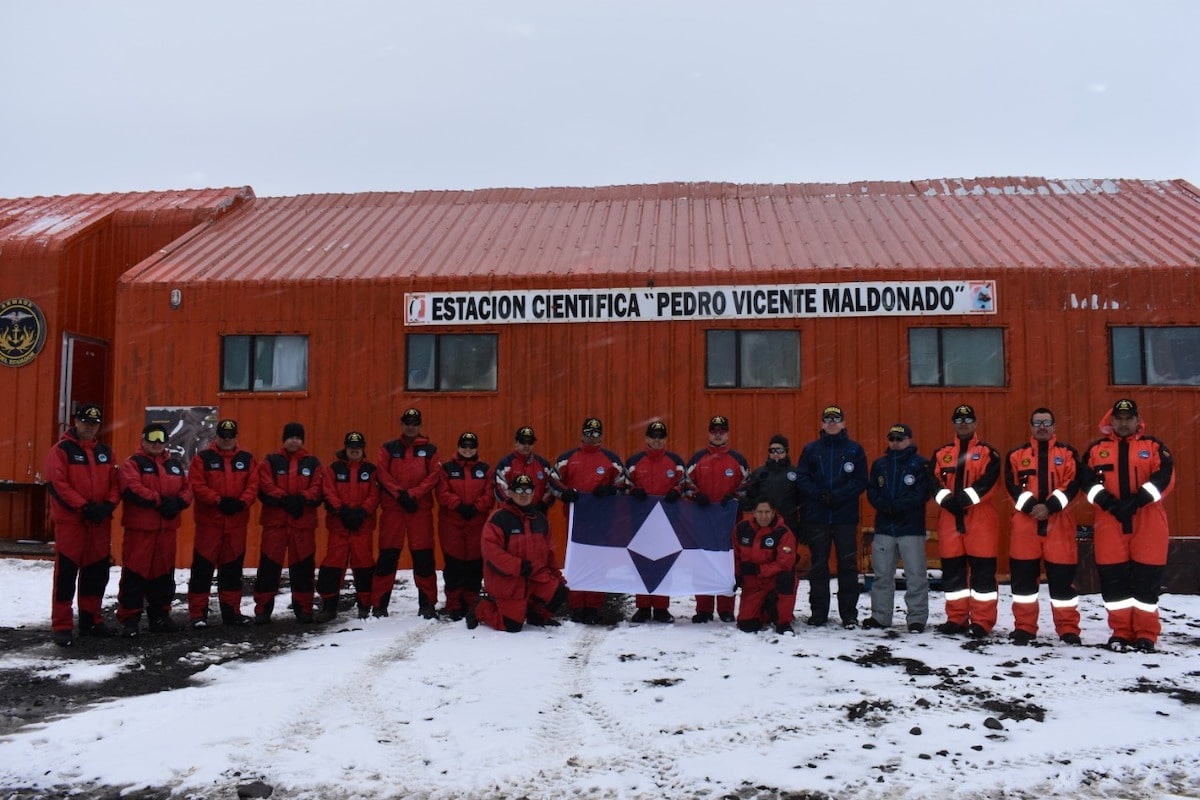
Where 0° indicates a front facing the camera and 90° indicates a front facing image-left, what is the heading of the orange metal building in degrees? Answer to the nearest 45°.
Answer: approximately 0°

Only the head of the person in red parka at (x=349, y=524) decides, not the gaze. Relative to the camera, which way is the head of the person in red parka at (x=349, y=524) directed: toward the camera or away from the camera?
toward the camera

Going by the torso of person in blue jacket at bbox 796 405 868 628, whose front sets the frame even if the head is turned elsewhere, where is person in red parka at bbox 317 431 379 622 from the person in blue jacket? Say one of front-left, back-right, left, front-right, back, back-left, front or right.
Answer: right

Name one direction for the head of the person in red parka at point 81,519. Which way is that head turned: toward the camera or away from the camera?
toward the camera

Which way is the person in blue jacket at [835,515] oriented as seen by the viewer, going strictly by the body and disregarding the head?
toward the camera

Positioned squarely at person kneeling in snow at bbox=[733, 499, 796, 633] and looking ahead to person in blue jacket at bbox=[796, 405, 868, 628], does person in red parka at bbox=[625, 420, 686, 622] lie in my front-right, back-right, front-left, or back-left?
back-left

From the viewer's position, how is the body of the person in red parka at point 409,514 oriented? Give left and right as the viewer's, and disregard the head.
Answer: facing the viewer

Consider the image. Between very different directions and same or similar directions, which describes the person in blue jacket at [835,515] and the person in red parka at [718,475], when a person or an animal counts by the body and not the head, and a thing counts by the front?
same or similar directions

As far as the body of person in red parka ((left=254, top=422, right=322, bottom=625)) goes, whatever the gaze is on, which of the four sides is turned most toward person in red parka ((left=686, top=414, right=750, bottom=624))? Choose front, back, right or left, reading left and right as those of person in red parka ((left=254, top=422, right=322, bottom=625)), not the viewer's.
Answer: left

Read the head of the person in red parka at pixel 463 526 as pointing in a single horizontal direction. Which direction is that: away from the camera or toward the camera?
toward the camera

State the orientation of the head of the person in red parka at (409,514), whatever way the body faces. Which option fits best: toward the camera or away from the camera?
toward the camera

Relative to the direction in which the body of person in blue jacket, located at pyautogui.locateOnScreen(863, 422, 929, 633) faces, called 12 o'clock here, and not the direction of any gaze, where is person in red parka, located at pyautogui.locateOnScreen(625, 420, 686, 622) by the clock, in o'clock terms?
The person in red parka is roughly at 3 o'clock from the person in blue jacket.

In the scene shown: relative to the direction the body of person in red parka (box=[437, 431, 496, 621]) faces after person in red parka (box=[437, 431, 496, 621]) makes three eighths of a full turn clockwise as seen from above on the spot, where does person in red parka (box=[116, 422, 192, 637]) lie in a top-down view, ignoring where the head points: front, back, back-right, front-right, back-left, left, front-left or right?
front-left

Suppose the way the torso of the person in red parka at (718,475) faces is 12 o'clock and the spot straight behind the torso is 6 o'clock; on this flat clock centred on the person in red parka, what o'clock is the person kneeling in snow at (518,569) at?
The person kneeling in snow is roughly at 2 o'clock from the person in red parka.

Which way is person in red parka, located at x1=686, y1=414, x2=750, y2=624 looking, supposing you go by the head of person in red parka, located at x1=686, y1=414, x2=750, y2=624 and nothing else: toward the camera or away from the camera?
toward the camera

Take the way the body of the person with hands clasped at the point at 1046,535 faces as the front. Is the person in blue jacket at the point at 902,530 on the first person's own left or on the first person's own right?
on the first person's own right

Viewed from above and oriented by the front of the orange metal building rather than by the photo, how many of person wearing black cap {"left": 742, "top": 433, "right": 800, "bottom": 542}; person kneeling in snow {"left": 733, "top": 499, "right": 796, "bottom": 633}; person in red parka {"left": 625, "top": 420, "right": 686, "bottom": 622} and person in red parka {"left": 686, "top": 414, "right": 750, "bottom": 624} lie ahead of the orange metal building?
4

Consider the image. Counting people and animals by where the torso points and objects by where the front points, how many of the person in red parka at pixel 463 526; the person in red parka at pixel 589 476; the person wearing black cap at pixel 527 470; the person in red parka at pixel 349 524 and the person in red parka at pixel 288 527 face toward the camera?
5

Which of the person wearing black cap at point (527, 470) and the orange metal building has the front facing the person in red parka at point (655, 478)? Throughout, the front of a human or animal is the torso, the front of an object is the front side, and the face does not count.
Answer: the orange metal building

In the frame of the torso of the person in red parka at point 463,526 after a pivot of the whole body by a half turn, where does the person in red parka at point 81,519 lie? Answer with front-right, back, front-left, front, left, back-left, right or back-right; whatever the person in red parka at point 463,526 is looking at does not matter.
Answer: left
